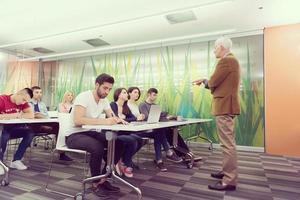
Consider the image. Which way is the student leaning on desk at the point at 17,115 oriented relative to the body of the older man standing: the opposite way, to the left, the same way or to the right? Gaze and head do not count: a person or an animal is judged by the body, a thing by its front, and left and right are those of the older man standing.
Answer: the opposite way

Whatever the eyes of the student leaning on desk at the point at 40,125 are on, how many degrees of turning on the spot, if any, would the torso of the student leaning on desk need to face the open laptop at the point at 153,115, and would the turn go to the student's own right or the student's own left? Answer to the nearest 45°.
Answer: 0° — they already face it

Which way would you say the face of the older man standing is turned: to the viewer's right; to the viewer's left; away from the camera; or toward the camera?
to the viewer's left

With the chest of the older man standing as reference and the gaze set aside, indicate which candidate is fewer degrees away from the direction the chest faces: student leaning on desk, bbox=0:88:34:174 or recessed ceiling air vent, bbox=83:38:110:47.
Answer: the student leaning on desk

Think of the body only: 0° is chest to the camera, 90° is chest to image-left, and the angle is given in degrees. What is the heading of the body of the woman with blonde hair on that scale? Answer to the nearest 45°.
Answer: approximately 315°

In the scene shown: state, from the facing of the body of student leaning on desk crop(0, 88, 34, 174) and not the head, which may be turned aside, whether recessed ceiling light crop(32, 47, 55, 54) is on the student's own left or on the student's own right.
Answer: on the student's own left

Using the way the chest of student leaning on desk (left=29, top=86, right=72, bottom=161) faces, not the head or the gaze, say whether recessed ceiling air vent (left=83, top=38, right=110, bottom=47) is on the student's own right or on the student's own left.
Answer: on the student's own left

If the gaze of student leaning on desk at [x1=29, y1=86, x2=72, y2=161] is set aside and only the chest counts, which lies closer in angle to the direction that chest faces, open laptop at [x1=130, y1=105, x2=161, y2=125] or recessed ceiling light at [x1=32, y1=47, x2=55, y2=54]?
the open laptop

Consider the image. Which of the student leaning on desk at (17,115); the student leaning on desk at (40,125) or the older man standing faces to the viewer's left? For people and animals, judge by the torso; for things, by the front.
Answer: the older man standing

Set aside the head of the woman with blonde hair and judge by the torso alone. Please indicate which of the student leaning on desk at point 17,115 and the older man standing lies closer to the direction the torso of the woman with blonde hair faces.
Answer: the older man standing

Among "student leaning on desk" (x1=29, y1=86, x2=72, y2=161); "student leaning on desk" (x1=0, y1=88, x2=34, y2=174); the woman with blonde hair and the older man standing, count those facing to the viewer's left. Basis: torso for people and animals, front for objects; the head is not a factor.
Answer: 1

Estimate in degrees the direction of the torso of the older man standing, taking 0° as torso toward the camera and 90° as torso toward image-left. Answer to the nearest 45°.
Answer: approximately 90°

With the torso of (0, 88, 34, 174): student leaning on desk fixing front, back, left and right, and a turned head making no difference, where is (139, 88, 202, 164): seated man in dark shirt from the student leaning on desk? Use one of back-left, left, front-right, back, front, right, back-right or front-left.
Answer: front-left

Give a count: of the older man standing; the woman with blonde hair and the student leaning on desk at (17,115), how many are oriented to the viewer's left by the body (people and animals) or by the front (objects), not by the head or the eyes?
1
